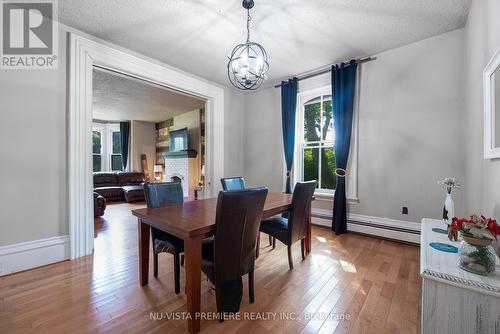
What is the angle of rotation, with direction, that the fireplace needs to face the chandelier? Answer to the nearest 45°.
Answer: approximately 45° to its left

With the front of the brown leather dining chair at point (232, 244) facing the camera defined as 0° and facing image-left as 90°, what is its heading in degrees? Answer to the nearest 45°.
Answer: approximately 135°

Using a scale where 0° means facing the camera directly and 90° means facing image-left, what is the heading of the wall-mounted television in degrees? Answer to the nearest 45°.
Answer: approximately 45°

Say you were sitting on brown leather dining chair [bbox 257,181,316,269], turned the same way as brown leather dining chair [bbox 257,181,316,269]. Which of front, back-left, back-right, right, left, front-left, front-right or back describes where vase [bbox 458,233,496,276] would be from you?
back
